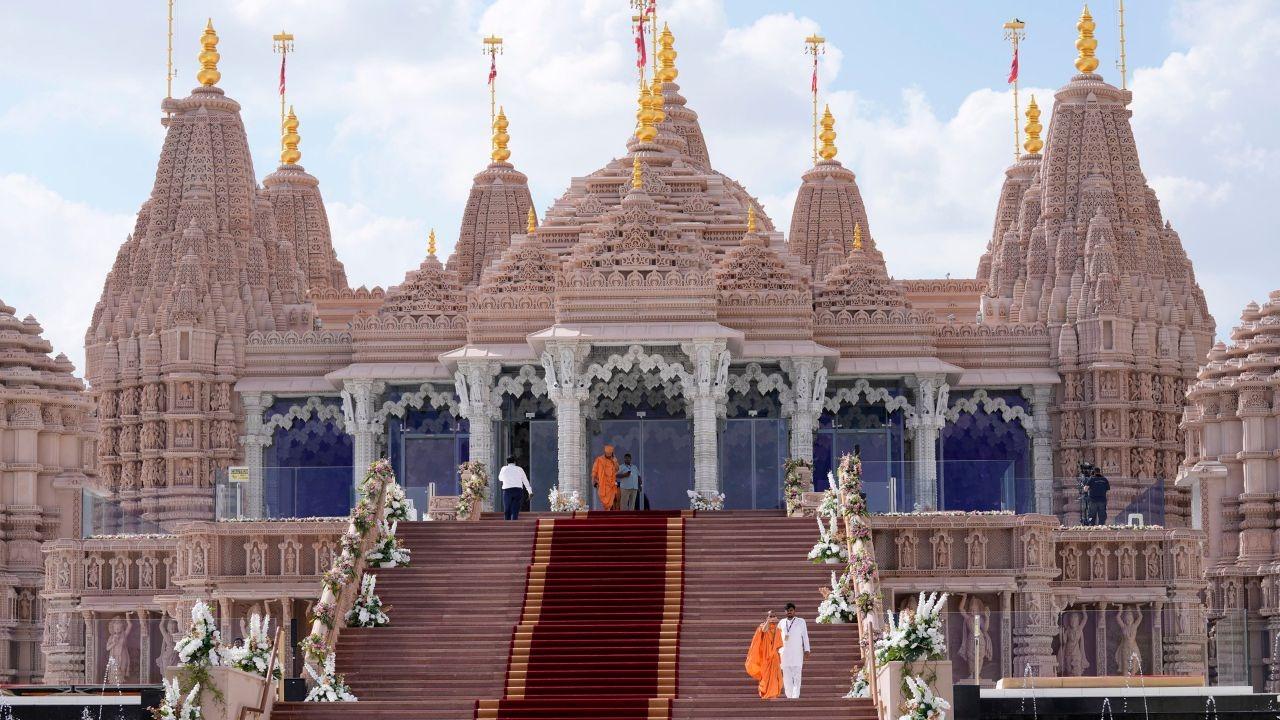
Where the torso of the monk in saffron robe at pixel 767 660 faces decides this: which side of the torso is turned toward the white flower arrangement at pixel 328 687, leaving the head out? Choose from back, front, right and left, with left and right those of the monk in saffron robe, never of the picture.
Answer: right

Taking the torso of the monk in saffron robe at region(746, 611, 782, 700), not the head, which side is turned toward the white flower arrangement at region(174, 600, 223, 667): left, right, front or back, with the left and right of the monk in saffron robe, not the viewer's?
right

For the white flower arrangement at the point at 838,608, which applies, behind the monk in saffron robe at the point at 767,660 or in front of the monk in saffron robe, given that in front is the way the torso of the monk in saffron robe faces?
behind

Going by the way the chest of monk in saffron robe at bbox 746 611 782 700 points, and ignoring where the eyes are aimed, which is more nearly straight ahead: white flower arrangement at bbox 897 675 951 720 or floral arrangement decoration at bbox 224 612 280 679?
the white flower arrangement

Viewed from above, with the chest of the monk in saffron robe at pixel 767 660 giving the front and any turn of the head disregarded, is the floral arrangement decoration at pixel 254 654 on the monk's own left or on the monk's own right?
on the monk's own right
